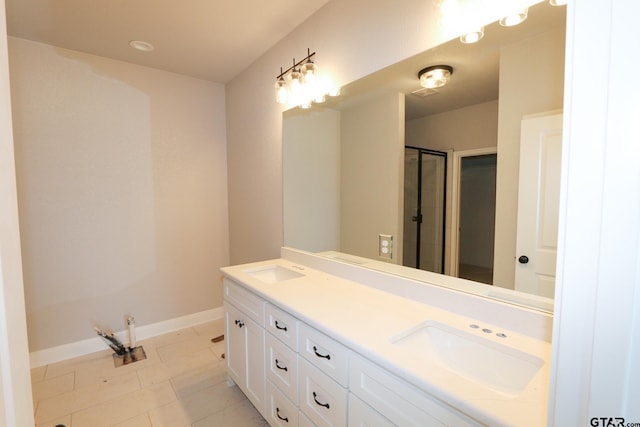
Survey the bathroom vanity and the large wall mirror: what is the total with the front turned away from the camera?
0

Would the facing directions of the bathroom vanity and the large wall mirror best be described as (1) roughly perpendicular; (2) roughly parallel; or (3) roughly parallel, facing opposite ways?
roughly parallel

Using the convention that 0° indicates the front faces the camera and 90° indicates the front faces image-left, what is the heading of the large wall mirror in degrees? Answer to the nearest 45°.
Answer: approximately 45°

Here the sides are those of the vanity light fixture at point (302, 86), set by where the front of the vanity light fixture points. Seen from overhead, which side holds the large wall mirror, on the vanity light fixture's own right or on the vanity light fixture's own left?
on the vanity light fixture's own left

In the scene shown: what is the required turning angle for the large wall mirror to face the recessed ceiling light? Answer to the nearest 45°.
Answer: approximately 45° to its right

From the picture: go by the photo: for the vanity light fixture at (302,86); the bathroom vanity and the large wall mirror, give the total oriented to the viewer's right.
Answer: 0

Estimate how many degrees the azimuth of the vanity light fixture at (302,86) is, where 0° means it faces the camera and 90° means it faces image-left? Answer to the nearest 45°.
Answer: approximately 45°

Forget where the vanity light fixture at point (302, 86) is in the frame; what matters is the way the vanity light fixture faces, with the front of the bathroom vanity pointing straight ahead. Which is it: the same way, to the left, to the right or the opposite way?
the same way

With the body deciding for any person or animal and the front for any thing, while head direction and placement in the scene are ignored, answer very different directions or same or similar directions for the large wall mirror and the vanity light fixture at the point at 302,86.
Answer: same or similar directions
